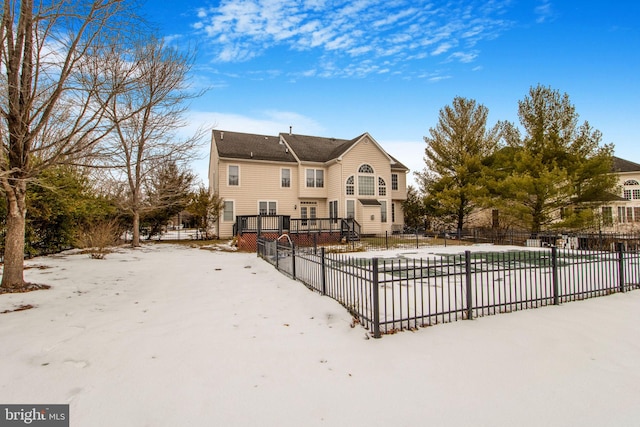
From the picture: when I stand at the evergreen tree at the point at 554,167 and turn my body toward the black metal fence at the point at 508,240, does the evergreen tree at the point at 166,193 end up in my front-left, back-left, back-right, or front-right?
front-right

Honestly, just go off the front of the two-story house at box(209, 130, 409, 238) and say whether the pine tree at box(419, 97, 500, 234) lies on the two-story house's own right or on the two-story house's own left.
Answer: on the two-story house's own right

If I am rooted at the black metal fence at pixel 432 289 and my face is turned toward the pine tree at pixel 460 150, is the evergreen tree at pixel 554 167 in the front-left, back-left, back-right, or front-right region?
front-right

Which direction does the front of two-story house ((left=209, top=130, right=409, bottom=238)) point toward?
away from the camera

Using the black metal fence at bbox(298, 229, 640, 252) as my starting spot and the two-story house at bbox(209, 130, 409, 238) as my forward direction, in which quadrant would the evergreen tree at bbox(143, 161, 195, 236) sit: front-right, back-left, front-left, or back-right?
front-left

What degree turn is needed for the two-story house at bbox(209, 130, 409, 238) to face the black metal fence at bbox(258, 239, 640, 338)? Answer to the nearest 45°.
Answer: approximately 180°

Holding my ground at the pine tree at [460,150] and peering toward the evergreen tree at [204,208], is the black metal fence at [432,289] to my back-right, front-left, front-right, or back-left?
front-left
